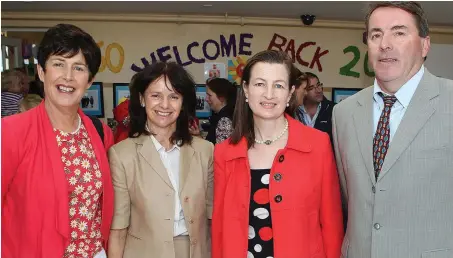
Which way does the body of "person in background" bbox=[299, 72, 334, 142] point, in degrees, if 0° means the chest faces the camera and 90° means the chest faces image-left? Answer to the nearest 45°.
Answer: approximately 45°

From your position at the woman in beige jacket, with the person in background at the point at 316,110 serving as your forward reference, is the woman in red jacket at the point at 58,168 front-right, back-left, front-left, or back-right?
back-left

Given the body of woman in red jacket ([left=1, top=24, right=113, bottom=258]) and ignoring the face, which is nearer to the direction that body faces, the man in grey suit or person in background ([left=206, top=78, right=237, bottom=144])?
the man in grey suit

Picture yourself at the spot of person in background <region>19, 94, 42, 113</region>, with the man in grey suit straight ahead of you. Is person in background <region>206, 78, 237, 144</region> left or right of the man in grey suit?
left

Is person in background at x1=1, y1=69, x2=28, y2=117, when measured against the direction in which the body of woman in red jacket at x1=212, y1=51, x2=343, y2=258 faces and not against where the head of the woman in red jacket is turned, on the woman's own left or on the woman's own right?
on the woman's own right

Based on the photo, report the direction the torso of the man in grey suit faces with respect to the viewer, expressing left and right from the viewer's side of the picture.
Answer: facing the viewer and to the left of the viewer

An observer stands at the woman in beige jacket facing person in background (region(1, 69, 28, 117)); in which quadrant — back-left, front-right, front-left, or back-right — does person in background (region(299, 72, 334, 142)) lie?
front-right

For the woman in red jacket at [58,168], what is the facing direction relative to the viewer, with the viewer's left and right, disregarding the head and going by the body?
facing the viewer and to the right of the viewer

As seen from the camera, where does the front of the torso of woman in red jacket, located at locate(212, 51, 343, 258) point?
toward the camera
